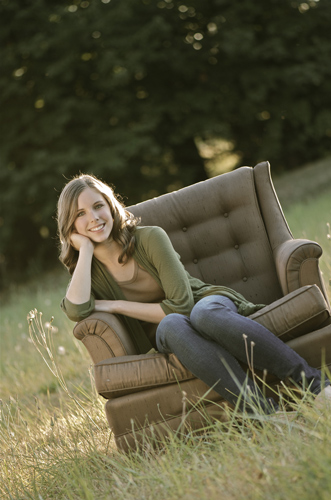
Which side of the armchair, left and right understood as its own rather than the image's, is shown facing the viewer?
front

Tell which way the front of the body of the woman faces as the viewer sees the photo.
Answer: toward the camera
